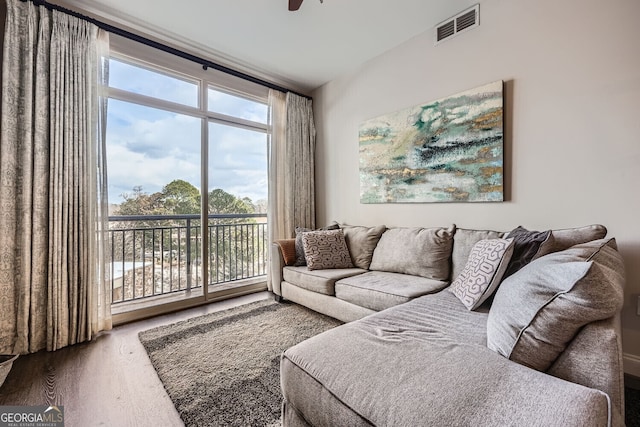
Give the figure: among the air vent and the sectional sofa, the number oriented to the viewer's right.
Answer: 0

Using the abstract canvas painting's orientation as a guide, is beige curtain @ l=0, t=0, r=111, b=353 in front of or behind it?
in front

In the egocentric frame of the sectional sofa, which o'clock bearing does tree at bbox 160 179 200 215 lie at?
The tree is roughly at 2 o'clock from the sectional sofa.

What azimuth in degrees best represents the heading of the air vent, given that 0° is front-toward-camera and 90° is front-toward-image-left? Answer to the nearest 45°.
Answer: approximately 45°

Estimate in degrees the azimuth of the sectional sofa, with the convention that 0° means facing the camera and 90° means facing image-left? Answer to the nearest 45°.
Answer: approximately 45°

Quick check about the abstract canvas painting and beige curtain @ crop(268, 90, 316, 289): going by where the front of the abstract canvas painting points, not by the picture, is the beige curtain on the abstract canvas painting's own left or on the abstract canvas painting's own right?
on the abstract canvas painting's own right

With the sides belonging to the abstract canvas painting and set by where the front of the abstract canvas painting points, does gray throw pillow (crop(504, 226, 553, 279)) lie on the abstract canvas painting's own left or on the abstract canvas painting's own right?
on the abstract canvas painting's own left

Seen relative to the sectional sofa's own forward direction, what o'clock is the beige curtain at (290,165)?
The beige curtain is roughly at 3 o'clock from the sectional sofa.

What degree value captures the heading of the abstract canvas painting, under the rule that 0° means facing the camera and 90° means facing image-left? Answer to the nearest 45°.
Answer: approximately 45°
